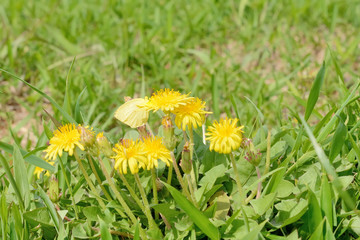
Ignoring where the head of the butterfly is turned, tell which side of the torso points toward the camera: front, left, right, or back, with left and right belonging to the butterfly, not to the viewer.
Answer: right

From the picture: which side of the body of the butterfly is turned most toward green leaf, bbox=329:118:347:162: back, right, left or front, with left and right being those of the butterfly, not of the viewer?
front
